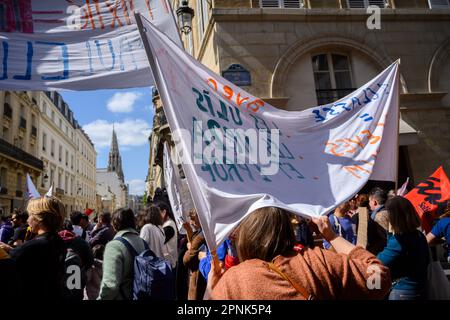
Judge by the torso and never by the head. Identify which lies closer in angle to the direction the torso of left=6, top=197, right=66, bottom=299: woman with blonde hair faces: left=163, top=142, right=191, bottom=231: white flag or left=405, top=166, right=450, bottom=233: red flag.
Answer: the white flag

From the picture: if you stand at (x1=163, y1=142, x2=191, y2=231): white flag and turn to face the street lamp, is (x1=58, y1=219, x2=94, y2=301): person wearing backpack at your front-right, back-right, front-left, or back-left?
back-left

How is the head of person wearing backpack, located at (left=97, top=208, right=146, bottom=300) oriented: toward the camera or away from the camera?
away from the camera

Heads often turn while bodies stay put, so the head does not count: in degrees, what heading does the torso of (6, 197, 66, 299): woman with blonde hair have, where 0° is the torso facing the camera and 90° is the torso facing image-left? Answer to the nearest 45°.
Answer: approximately 135°

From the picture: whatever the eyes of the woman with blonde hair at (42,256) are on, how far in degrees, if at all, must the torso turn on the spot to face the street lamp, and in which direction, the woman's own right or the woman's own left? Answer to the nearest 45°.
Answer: approximately 90° to the woman's own right

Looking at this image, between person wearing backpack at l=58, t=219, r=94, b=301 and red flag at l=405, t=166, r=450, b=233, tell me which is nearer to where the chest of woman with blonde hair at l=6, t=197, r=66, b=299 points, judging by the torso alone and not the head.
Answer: the person wearing backpack

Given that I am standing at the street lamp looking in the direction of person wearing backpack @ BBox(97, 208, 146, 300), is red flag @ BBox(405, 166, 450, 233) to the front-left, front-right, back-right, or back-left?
front-left

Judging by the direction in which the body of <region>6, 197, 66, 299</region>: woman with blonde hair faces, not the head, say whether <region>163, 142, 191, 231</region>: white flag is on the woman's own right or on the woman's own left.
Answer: on the woman's own right
